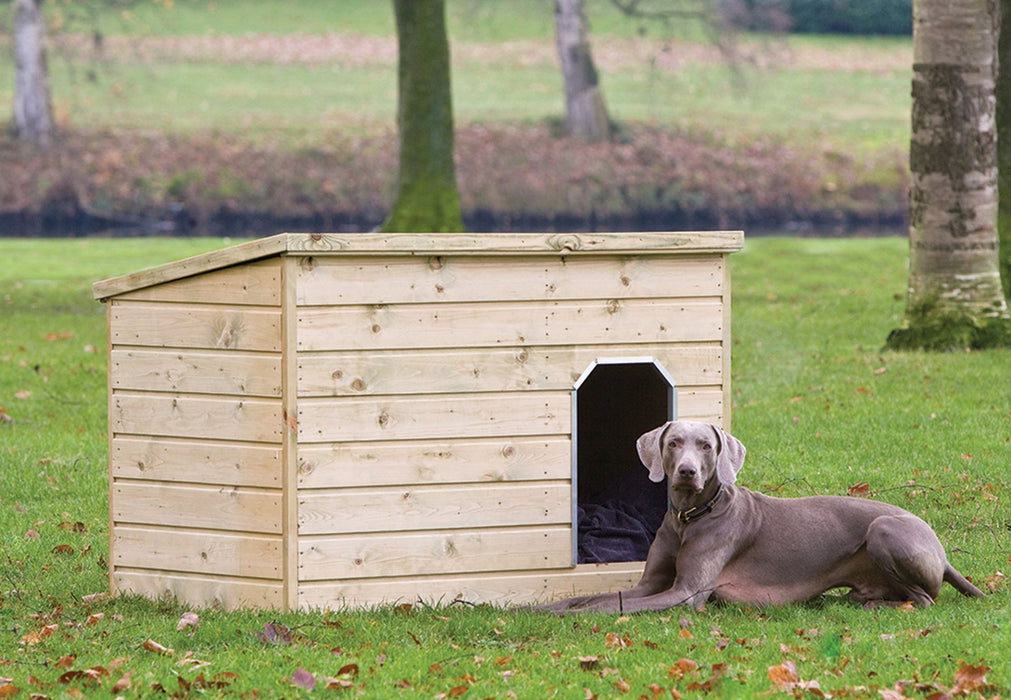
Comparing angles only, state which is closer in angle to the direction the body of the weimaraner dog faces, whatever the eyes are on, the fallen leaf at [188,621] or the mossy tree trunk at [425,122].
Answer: the fallen leaf

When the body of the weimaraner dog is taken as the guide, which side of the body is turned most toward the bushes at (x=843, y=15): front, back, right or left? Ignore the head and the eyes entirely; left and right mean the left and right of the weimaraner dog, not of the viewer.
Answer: right

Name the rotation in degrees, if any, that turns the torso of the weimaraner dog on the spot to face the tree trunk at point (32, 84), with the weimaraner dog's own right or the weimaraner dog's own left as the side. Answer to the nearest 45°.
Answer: approximately 45° to the weimaraner dog's own right

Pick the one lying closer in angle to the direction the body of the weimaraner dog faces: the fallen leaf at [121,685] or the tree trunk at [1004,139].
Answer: the fallen leaf

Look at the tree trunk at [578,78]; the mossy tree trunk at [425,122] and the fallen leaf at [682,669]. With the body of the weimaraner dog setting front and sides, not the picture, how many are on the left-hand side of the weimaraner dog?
1

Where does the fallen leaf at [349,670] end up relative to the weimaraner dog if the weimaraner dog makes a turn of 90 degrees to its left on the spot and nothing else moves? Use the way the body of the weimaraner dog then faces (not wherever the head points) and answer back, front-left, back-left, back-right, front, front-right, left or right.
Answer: front-right

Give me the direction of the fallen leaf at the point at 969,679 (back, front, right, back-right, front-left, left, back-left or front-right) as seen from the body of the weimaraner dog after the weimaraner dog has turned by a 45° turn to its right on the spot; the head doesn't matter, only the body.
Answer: back

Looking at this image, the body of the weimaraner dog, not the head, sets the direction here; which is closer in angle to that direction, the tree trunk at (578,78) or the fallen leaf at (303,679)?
the fallen leaf

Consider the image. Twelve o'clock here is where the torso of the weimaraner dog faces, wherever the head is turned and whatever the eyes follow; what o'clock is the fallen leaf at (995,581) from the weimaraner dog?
The fallen leaf is roughly at 5 o'clock from the weimaraner dog.

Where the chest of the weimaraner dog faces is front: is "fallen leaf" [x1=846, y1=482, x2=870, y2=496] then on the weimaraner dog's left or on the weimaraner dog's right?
on the weimaraner dog's right

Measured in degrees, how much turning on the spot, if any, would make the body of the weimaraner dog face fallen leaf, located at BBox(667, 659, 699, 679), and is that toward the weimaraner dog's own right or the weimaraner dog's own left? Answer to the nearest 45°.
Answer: approximately 90° to the weimaraner dog's own left

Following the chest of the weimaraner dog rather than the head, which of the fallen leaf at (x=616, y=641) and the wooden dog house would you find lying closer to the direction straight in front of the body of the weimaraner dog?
the wooden dog house

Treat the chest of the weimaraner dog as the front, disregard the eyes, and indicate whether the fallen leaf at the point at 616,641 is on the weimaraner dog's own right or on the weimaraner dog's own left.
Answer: on the weimaraner dog's own left

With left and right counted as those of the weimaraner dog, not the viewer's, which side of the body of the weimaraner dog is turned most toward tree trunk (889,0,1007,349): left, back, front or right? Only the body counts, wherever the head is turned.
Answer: right

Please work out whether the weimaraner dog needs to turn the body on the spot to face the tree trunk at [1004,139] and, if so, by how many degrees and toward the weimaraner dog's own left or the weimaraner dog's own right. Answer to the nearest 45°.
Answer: approximately 90° to the weimaraner dog's own right

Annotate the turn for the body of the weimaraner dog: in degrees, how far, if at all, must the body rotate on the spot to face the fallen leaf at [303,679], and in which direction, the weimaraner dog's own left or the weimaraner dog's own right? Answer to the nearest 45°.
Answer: approximately 45° to the weimaraner dog's own left

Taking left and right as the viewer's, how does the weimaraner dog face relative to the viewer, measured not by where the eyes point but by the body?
facing to the left of the viewer

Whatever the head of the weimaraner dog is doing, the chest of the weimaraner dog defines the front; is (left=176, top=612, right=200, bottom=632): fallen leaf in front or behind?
in front
